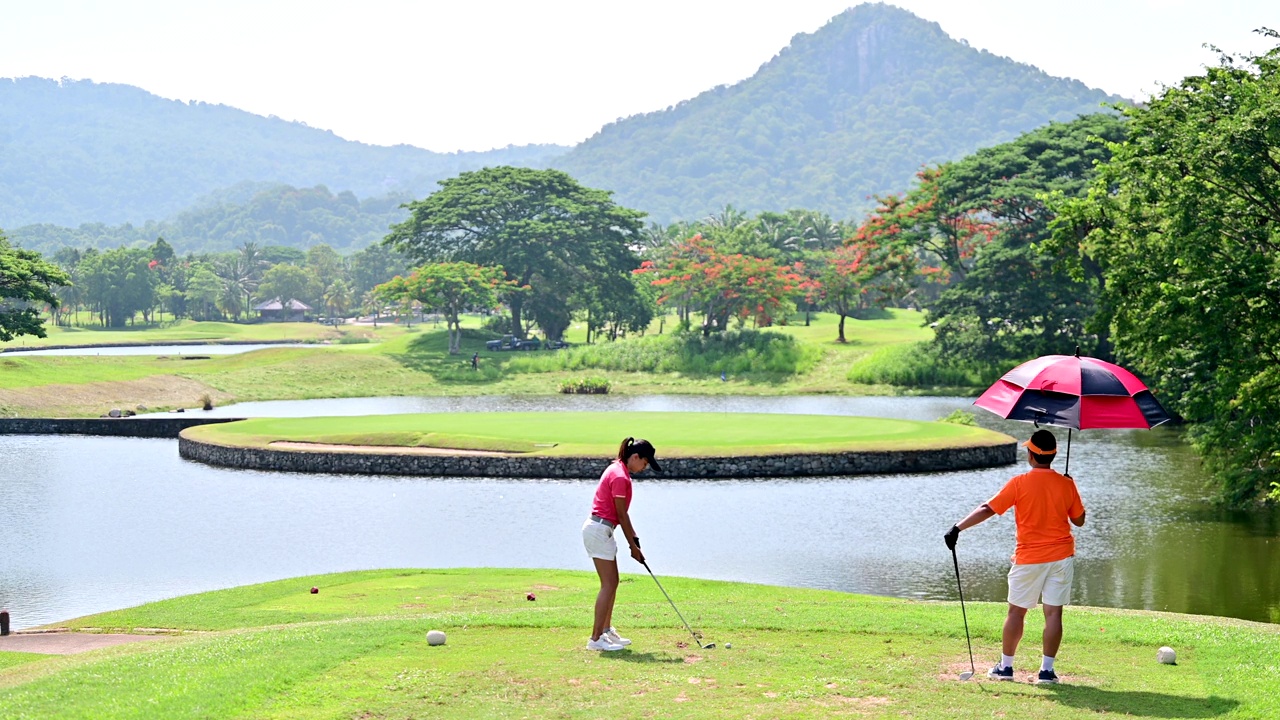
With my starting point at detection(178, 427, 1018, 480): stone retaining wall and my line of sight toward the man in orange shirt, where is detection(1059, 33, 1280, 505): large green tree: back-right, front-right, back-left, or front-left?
front-left

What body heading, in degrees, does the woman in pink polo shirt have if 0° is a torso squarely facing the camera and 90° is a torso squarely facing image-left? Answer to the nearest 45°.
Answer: approximately 270°

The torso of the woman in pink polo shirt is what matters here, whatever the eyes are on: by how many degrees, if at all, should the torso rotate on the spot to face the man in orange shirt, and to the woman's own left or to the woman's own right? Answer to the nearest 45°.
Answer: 0° — they already face them

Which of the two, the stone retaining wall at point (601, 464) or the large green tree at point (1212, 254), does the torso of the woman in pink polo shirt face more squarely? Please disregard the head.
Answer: the large green tree

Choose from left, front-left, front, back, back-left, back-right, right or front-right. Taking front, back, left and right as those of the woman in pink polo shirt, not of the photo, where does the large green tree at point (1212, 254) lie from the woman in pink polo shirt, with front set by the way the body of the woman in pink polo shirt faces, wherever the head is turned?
front-left

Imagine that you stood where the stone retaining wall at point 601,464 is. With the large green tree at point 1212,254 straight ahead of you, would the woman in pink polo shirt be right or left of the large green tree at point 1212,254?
right

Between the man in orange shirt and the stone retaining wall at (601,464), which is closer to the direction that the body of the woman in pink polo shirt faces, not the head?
the man in orange shirt

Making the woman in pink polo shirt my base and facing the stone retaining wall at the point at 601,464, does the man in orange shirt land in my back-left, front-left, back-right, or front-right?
back-right

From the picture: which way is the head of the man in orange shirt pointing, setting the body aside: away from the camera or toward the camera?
away from the camera

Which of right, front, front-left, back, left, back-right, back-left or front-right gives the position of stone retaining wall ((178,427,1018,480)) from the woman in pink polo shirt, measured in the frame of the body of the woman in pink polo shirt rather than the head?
left
